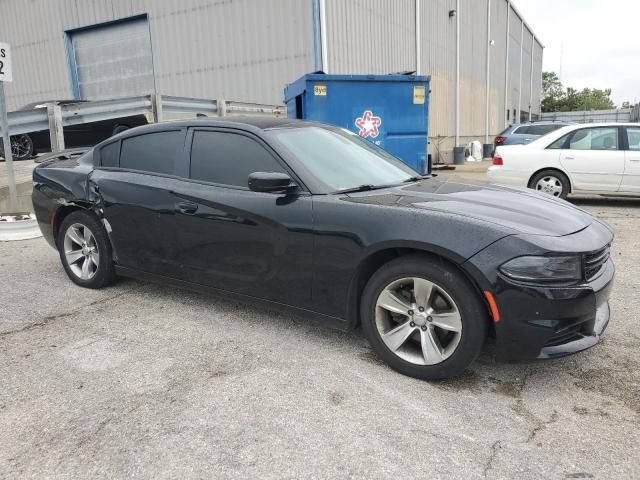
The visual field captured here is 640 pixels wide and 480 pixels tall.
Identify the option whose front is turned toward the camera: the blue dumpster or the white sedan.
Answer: the blue dumpster

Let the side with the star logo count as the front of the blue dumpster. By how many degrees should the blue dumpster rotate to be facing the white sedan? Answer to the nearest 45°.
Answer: approximately 90° to its left

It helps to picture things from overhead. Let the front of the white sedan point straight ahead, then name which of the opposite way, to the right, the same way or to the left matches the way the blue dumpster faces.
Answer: to the right

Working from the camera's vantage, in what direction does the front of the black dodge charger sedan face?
facing the viewer and to the right of the viewer

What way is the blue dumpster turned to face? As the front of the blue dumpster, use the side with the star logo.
toward the camera

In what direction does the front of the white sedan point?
to the viewer's right

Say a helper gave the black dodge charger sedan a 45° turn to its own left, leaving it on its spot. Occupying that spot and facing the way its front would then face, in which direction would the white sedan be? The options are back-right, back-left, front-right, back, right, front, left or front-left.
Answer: front-left

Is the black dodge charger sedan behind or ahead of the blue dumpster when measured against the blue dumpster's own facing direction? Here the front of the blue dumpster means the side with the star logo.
ahead

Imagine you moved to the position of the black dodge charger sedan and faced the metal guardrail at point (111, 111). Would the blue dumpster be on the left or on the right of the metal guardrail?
right

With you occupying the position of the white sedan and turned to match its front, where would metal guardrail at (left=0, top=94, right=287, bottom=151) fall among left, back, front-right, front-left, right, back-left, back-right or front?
back

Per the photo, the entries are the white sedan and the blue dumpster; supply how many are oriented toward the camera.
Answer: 1
